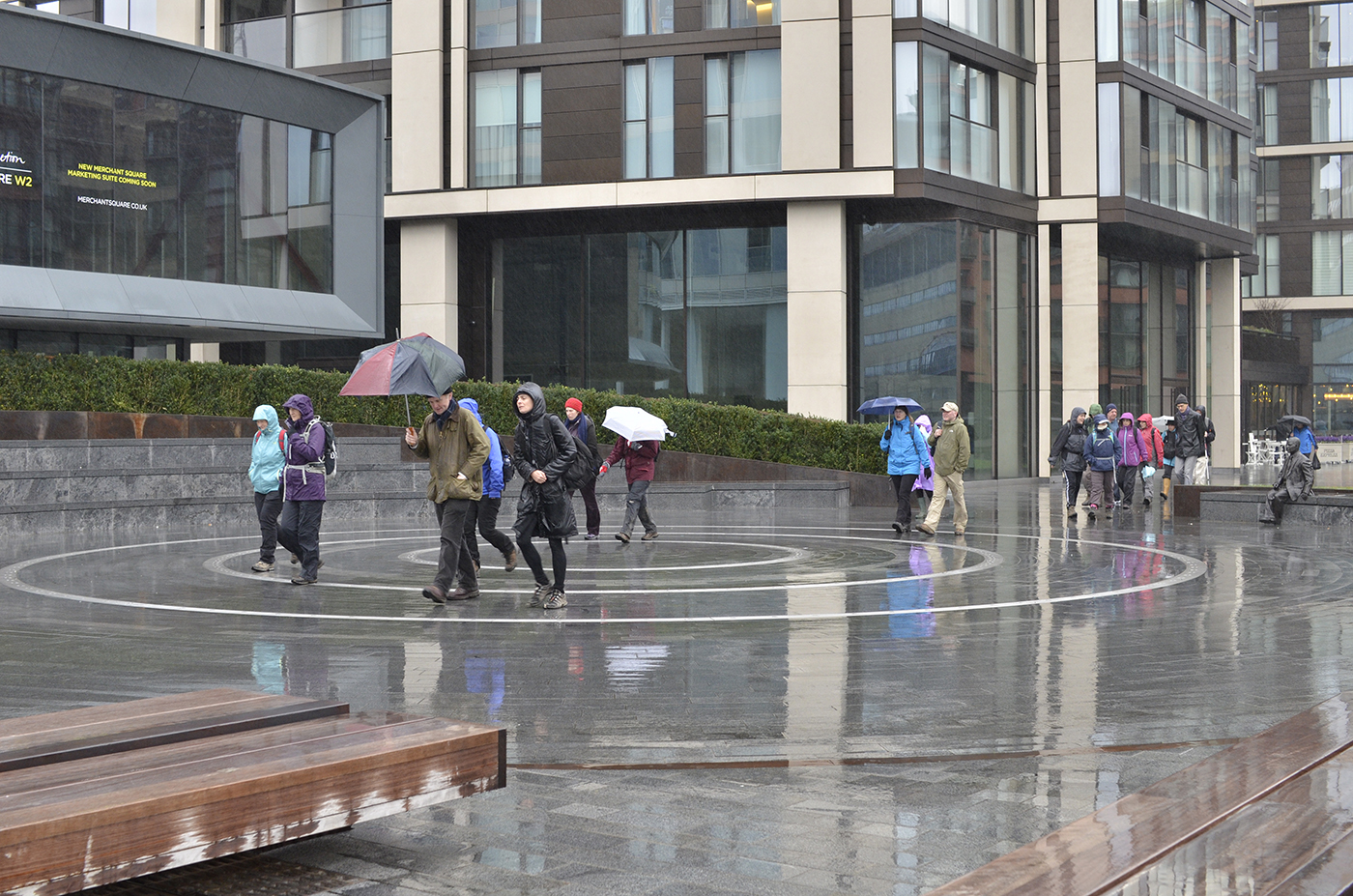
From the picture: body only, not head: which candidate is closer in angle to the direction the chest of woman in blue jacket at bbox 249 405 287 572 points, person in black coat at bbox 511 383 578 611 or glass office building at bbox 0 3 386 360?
the person in black coat

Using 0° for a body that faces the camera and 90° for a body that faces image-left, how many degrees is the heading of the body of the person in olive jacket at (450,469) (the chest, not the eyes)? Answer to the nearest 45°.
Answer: approximately 45°

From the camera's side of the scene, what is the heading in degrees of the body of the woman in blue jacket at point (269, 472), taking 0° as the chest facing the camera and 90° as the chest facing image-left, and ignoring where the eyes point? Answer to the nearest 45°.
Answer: approximately 45°

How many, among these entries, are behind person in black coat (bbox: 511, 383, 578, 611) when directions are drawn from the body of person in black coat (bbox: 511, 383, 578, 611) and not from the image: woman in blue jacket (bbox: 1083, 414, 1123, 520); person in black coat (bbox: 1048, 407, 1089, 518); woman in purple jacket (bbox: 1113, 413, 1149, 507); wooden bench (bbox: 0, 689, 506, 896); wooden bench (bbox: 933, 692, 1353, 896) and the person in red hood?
4

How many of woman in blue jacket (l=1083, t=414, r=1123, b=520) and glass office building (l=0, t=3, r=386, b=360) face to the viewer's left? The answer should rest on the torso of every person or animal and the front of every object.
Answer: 0

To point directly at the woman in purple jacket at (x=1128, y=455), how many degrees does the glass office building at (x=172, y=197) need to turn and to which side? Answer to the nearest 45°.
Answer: approximately 45° to its left

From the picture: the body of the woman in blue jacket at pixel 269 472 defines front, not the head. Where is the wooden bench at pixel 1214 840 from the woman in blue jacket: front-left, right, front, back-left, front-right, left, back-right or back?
front-left

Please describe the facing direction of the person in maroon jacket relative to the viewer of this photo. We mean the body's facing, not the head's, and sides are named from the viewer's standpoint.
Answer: facing the viewer and to the left of the viewer
